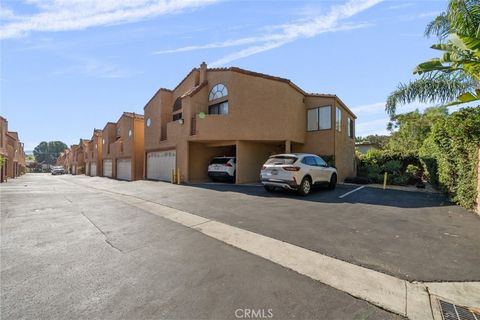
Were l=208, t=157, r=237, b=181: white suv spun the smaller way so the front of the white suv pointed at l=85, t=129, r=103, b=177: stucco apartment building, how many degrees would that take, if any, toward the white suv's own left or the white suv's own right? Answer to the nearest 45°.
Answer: approximately 90° to the white suv's own left

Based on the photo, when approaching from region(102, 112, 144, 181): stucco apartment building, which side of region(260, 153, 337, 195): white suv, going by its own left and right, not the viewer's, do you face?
left

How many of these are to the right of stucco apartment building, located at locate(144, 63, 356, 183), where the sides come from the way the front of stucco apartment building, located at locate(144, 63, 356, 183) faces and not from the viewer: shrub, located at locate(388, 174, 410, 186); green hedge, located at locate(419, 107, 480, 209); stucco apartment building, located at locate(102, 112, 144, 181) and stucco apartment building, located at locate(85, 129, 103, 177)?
2

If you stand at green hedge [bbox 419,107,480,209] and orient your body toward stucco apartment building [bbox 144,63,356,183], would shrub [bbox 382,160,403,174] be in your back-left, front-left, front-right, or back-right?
front-right

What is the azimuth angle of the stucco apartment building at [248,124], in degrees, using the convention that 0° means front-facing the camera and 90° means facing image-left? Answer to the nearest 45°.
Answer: approximately 45°

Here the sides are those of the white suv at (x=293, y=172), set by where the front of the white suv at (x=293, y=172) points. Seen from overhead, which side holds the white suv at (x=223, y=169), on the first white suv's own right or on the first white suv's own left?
on the first white suv's own left

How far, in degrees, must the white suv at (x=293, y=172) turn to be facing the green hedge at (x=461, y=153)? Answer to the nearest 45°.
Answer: approximately 45° to its right

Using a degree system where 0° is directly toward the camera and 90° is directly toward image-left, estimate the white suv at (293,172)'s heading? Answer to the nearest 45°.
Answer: approximately 225°
